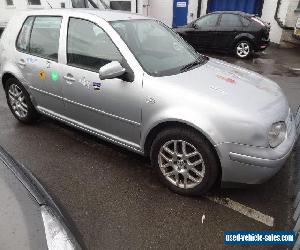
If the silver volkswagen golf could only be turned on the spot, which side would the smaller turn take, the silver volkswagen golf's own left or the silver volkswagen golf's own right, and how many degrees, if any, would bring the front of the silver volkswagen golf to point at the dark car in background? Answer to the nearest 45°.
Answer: approximately 135° to the silver volkswagen golf's own left

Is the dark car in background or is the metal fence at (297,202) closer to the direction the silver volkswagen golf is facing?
the metal fence

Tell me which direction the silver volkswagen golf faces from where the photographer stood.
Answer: facing the viewer and to the right of the viewer
